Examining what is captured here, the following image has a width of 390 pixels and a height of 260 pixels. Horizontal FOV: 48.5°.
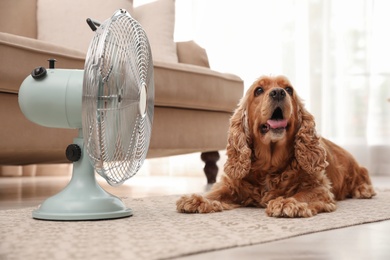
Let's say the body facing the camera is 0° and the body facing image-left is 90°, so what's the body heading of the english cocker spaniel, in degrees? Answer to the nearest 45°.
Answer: approximately 45°

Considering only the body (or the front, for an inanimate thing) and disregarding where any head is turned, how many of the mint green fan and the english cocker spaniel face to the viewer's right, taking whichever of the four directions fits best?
1

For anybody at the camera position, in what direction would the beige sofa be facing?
facing the viewer and to the right of the viewer

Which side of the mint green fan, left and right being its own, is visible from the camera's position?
right

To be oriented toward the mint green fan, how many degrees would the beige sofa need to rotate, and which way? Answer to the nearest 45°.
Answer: approximately 45° to its right

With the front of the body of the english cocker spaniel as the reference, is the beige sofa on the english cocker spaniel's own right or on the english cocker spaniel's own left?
on the english cocker spaniel's own right
